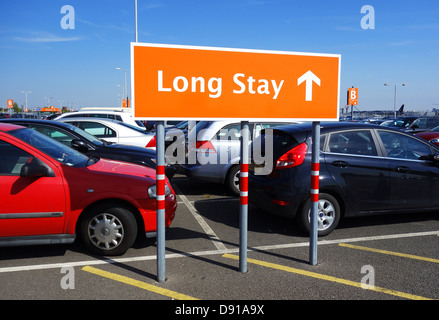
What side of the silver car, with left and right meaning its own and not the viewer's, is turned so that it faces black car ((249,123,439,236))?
right

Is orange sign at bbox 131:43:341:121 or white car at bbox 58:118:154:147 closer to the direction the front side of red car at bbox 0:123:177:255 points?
the orange sign

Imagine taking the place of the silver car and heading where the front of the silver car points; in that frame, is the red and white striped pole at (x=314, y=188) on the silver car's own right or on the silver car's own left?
on the silver car's own right

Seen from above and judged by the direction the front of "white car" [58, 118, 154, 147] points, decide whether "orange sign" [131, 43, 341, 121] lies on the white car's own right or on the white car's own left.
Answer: on the white car's own left

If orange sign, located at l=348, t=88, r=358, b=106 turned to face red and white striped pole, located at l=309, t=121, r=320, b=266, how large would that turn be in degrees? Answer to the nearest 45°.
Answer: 0° — it already faces it

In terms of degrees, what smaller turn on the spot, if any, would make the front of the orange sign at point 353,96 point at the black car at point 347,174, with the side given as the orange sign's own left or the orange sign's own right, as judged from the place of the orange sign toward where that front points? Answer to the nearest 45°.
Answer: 0° — it already faces it

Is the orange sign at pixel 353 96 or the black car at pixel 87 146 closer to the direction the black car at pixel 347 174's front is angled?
the orange sign

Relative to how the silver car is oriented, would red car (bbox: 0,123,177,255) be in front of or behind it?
behind

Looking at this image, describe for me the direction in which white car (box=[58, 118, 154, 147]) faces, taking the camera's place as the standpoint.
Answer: facing to the left of the viewer

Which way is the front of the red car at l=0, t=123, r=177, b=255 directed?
to the viewer's right
